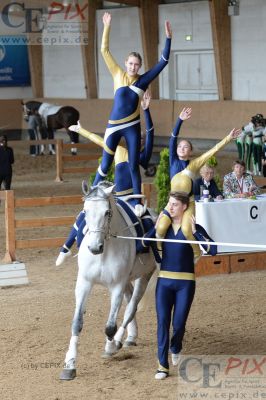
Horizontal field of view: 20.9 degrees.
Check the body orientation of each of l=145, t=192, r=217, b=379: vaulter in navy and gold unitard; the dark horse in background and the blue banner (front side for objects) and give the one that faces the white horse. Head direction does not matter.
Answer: the blue banner

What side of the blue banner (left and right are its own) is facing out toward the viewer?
front

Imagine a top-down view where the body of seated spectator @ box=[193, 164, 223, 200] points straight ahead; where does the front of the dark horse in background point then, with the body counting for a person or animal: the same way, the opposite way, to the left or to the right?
to the right

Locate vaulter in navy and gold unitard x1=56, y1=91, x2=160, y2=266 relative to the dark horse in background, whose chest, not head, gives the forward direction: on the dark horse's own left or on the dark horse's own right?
on the dark horse's own left

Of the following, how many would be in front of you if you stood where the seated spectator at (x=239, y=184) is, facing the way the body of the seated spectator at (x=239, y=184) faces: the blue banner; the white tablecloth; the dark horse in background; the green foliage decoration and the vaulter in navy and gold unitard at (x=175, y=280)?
2

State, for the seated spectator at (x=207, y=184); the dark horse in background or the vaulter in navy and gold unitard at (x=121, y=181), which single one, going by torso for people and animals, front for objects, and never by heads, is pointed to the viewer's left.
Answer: the dark horse in background

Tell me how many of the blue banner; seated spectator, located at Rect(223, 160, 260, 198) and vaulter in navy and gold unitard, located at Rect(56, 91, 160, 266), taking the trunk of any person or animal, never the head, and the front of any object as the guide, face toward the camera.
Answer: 3

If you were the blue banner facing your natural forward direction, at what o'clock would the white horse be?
The white horse is roughly at 12 o'clock from the blue banner.

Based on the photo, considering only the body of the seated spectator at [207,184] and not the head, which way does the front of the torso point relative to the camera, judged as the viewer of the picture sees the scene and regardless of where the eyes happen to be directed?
toward the camera

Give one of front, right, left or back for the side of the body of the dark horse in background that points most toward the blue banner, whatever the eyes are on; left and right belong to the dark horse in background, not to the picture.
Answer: right

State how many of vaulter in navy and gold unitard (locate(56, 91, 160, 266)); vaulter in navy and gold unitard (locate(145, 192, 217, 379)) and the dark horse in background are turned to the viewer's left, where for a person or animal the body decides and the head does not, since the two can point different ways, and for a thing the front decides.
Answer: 1

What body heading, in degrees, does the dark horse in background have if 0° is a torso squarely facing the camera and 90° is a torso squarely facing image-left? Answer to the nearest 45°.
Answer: approximately 90°
